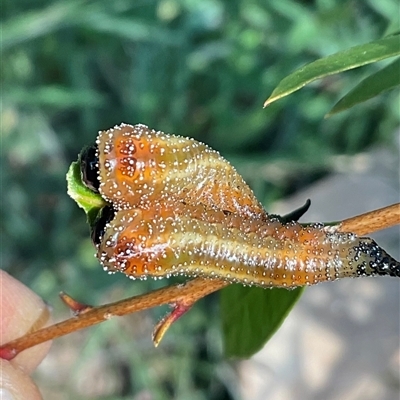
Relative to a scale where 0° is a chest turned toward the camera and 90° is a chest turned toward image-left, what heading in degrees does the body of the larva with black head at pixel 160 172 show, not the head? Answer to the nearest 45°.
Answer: approximately 90°

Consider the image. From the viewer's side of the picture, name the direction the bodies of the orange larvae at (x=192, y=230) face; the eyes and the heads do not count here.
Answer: to the viewer's left
